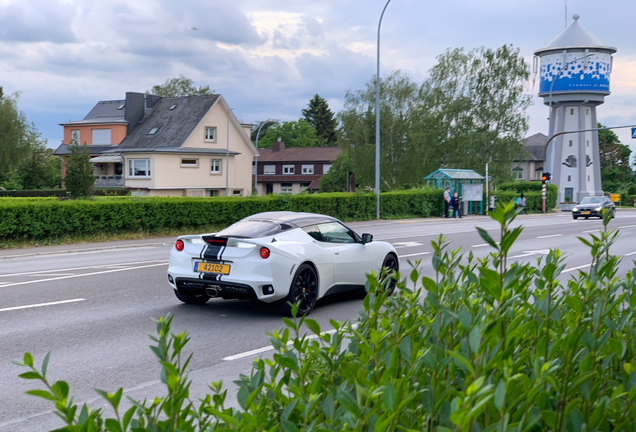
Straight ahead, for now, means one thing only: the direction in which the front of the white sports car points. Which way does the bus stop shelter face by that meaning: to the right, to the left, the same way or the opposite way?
to the right

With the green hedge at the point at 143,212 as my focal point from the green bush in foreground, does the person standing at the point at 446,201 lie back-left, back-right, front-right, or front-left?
front-right

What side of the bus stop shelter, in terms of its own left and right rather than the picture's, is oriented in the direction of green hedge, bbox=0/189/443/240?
right

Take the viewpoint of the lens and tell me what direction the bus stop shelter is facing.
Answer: facing the viewer and to the right of the viewer

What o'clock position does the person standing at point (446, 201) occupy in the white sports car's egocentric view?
The person standing is roughly at 11 o'clock from the white sports car.

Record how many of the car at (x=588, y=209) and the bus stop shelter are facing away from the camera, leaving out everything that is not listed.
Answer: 0

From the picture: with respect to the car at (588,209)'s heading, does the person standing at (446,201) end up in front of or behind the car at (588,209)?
in front

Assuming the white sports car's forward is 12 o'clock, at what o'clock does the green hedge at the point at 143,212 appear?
The green hedge is roughly at 10 o'clock from the white sports car.

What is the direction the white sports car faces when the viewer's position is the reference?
facing away from the viewer and to the right of the viewer

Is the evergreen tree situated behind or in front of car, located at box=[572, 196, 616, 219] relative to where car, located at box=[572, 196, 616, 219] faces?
in front

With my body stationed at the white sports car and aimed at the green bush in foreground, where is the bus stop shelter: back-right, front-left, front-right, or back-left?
back-left

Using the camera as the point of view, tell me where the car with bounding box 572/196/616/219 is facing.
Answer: facing the viewer and to the left of the viewer

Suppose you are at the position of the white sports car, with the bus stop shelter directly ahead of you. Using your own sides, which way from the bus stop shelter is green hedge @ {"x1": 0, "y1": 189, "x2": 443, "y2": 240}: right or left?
left

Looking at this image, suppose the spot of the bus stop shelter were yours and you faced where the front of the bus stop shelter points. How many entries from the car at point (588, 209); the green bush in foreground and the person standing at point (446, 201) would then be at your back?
0

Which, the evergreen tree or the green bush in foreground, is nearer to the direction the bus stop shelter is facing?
the green bush in foreground

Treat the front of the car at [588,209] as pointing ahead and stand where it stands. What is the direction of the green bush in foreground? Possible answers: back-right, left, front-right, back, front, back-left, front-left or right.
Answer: front-left
